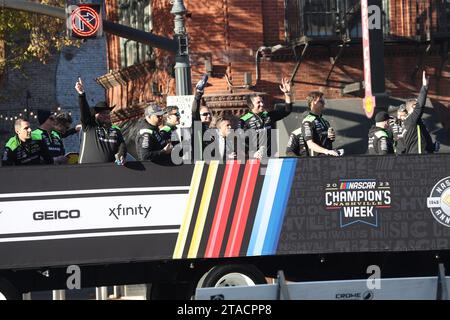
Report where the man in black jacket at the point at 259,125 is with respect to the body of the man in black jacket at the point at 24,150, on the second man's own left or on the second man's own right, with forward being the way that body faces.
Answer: on the second man's own left

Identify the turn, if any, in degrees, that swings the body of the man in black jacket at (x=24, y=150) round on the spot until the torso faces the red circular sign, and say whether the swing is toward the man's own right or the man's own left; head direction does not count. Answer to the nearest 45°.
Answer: approximately 135° to the man's own left

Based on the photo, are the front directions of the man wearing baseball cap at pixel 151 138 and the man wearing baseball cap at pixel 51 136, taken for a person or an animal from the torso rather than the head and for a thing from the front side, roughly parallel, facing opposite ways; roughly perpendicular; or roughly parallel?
roughly parallel

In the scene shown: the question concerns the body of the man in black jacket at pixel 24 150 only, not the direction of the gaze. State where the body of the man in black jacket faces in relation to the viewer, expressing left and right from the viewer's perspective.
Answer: facing the viewer and to the right of the viewer

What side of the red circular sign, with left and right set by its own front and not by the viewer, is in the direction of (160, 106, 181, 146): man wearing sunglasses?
front

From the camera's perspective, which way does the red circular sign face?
toward the camera

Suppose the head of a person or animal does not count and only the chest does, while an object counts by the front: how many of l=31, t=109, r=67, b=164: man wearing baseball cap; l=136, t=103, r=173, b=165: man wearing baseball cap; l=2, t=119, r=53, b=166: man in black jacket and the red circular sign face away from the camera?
0

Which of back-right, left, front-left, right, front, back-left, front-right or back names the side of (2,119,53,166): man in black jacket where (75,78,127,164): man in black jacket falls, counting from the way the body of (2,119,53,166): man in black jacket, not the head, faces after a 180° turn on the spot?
back-right

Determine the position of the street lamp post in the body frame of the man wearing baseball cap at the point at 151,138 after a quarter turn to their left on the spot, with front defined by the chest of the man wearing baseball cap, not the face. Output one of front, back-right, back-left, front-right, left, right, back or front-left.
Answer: front-left

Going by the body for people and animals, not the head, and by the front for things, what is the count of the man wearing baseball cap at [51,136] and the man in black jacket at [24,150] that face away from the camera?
0

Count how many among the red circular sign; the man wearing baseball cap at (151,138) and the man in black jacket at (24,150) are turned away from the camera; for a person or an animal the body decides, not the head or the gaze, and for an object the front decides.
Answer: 0

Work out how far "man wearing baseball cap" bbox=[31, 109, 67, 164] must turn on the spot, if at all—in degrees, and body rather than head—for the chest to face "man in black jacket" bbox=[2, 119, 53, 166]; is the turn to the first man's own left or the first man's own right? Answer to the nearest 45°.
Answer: approximately 90° to the first man's own right
